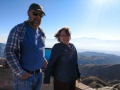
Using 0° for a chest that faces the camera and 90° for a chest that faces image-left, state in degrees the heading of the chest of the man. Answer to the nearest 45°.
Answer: approximately 315°

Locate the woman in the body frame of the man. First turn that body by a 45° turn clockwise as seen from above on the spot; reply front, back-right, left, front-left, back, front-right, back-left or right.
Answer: back-left
